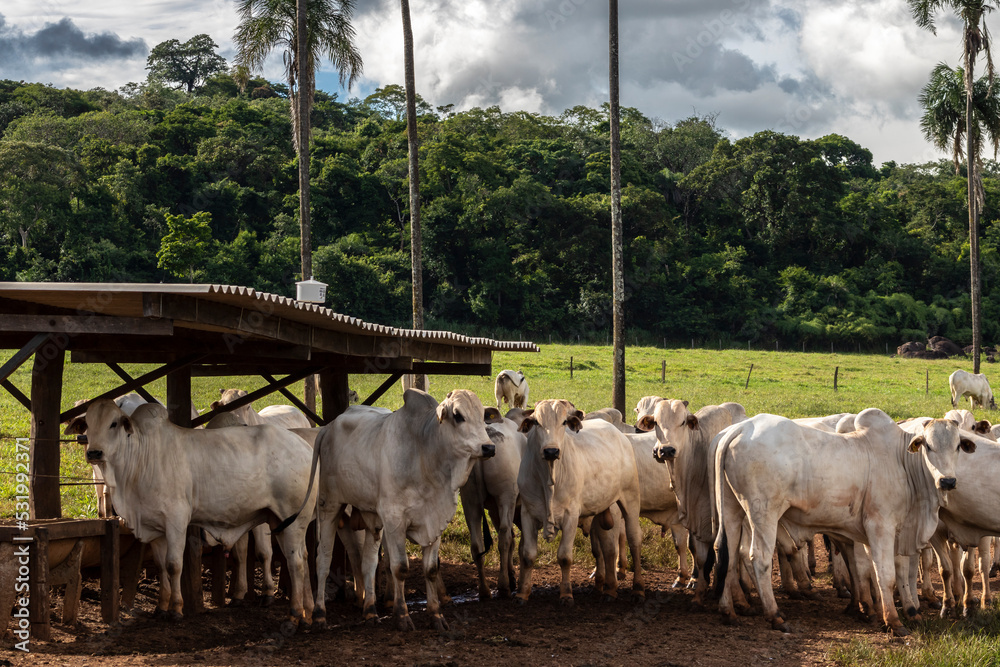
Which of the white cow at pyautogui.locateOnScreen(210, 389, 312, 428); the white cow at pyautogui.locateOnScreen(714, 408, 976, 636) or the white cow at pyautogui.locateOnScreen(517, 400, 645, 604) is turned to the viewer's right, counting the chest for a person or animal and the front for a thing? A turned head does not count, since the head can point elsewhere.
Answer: the white cow at pyautogui.locateOnScreen(714, 408, 976, 636)

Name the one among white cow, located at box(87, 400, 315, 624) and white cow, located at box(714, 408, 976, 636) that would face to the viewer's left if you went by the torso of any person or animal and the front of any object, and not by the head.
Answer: white cow, located at box(87, 400, 315, 624)

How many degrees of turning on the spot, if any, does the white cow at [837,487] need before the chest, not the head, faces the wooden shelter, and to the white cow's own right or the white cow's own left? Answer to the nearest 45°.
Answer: approximately 180°

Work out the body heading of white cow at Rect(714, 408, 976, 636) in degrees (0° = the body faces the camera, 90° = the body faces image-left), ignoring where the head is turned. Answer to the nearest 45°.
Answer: approximately 270°

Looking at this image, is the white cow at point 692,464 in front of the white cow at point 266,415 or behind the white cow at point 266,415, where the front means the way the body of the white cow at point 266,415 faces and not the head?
behind

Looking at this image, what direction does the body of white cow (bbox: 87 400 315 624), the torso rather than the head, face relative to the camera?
to the viewer's left

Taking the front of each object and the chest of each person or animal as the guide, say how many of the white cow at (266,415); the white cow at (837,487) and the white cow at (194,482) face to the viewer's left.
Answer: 2

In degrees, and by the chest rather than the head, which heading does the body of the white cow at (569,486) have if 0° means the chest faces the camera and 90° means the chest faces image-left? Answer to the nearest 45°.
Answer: approximately 45°

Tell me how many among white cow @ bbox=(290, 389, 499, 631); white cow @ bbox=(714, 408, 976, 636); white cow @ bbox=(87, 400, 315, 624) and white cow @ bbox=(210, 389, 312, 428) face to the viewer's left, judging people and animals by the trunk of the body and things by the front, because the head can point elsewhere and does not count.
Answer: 2

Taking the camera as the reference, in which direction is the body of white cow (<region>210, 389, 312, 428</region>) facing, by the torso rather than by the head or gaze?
to the viewer's left

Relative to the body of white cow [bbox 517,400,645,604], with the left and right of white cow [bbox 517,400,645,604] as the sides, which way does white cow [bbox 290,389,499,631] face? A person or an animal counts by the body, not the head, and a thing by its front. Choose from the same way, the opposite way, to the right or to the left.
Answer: to the left

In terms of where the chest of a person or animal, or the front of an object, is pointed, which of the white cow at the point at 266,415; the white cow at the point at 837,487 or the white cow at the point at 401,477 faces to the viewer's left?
the white cow at the point at 266,415
